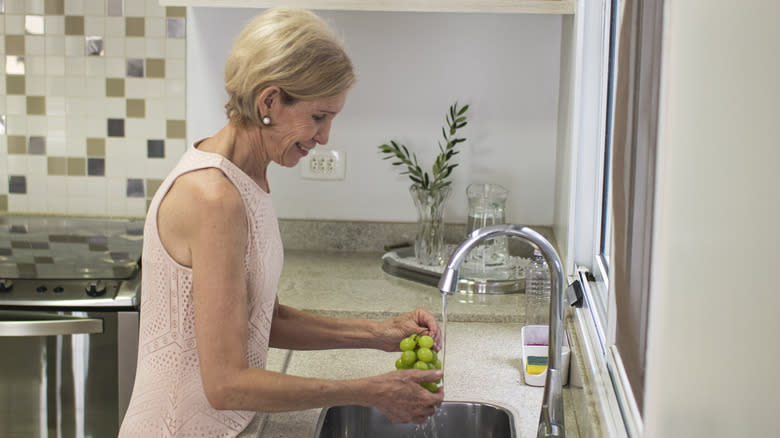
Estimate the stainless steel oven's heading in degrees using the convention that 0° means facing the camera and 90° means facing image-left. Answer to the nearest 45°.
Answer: approximately 0°

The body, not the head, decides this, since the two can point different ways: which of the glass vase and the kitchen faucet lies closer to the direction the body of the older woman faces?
the kitchen faucet

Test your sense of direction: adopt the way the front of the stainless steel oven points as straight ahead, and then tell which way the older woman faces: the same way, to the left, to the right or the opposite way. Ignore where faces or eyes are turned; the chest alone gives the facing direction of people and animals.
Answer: to the left

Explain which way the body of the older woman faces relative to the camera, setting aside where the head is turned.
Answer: to the viewer's right

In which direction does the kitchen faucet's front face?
to the viewer's left

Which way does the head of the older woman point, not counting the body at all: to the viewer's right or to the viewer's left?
to the viewer's right

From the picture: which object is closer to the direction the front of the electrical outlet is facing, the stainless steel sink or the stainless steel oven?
the stainless steel sink

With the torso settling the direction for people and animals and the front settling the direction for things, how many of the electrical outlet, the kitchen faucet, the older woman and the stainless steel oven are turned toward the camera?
2

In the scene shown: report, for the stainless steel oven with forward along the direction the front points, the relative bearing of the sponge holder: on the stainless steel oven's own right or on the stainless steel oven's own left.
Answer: on the stainless steel oven's own left

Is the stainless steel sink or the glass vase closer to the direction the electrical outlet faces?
the stainless steel sink

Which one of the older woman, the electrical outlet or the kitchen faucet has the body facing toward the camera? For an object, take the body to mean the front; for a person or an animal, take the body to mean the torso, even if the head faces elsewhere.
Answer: the electrical outlet
